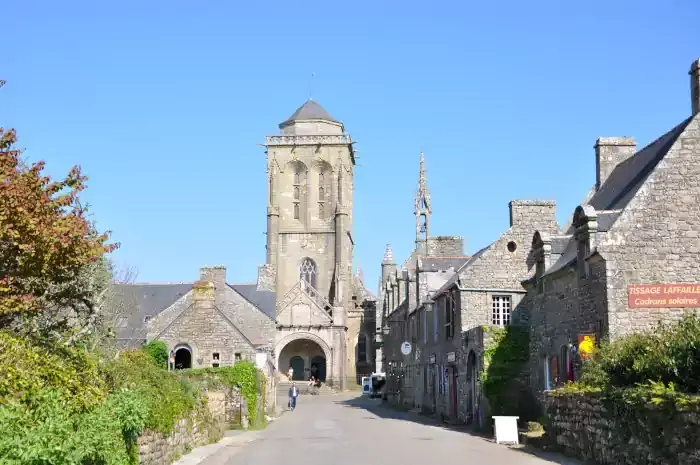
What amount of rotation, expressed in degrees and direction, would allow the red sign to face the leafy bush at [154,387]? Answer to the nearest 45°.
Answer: approximately 45° to its right

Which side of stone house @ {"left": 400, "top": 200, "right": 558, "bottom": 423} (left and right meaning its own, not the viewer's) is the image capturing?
left

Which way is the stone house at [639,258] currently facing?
to the viewer's left

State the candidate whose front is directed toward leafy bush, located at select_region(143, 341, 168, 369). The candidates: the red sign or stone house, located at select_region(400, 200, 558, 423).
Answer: the stone house

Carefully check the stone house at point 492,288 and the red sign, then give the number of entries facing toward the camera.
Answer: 1

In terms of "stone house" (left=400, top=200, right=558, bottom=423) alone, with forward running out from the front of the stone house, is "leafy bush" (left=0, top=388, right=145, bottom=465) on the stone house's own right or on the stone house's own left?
on the stone house's own left

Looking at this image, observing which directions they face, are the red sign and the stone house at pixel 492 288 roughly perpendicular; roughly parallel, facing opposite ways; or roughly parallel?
roughly perpendicular

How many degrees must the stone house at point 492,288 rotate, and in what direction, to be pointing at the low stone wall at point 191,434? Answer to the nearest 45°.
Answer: approximately 45° to its left

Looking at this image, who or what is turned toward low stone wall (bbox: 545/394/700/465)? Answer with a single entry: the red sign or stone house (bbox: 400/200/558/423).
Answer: the red sign

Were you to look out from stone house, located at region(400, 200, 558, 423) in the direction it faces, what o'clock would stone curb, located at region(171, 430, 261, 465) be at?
The stone curb is roughly at 10 o'clock from the stone house.

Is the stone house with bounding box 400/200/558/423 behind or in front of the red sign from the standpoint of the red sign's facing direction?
behind

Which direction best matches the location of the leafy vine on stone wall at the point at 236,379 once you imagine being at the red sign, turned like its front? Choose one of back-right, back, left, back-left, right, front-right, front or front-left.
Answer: right
